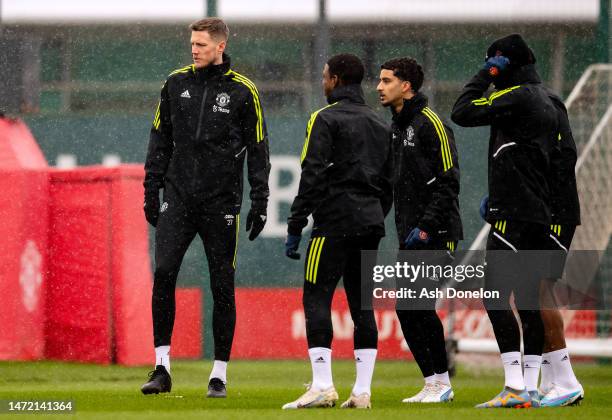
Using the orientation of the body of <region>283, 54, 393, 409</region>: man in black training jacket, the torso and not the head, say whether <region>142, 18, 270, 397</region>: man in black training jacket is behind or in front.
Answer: in front

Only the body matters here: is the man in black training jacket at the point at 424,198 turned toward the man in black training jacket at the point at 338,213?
yes

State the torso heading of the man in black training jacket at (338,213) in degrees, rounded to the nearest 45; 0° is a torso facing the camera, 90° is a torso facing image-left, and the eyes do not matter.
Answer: approximately 135°

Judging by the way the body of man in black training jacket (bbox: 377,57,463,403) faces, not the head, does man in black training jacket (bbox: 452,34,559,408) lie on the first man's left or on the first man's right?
on the first man's left

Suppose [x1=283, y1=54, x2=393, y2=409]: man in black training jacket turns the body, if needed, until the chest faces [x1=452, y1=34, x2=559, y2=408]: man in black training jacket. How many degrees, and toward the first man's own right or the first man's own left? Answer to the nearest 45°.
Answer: approximately 135° to the first man's own right

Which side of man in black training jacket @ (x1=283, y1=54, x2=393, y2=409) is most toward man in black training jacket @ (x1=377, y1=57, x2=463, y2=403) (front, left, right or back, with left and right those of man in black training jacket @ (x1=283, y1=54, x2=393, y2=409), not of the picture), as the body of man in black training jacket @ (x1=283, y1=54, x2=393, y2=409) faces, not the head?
right

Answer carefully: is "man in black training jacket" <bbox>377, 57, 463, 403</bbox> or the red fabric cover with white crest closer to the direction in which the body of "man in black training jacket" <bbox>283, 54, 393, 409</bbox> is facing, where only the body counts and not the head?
the red fabric cover with white crest

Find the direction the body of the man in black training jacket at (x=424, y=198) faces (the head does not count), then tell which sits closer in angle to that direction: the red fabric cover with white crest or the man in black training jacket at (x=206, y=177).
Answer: the man in black training jacket

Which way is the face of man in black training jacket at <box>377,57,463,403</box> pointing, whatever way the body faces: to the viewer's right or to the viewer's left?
to the viewer's left
